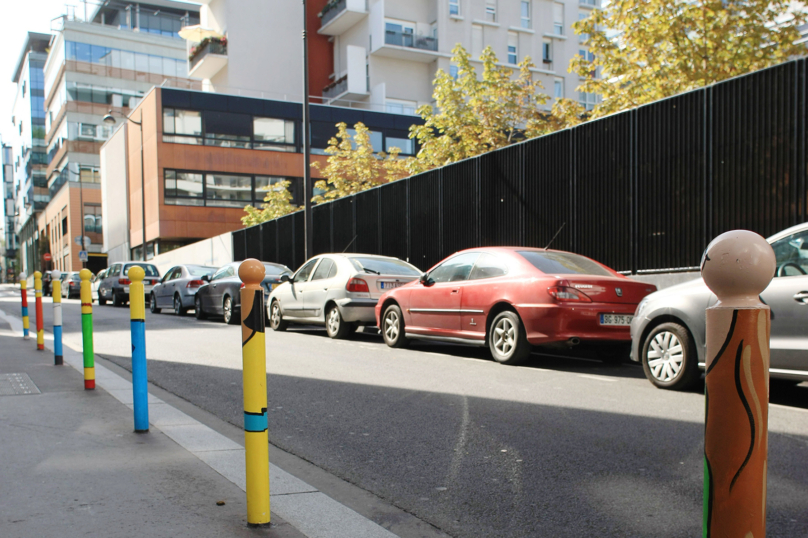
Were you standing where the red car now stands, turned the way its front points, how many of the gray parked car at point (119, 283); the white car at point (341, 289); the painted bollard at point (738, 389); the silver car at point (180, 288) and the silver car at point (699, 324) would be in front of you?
3

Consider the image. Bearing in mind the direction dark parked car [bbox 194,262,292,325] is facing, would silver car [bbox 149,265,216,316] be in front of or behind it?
in front

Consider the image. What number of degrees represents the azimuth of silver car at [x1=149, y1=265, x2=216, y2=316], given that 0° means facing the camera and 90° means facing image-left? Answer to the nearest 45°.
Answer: approximately 135°

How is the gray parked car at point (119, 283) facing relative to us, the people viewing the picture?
facing away from the viewer and to the left of the viewer

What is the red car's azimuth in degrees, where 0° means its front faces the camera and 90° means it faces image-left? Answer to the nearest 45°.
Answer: approximately 135°

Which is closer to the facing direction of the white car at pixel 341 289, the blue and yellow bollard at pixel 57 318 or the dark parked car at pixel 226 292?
the dark parked car

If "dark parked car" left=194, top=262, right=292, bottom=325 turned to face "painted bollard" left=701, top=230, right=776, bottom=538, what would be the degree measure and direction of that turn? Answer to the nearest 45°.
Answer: approximately 135° to its left

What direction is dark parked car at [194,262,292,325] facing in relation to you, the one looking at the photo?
facing away from the viewer and to the left of the viewer

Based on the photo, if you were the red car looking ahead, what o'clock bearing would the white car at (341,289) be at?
The white car is roughly at 12 o'clock from the red car.

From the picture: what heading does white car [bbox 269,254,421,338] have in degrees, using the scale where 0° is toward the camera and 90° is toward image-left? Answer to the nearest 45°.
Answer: approximately 135°
